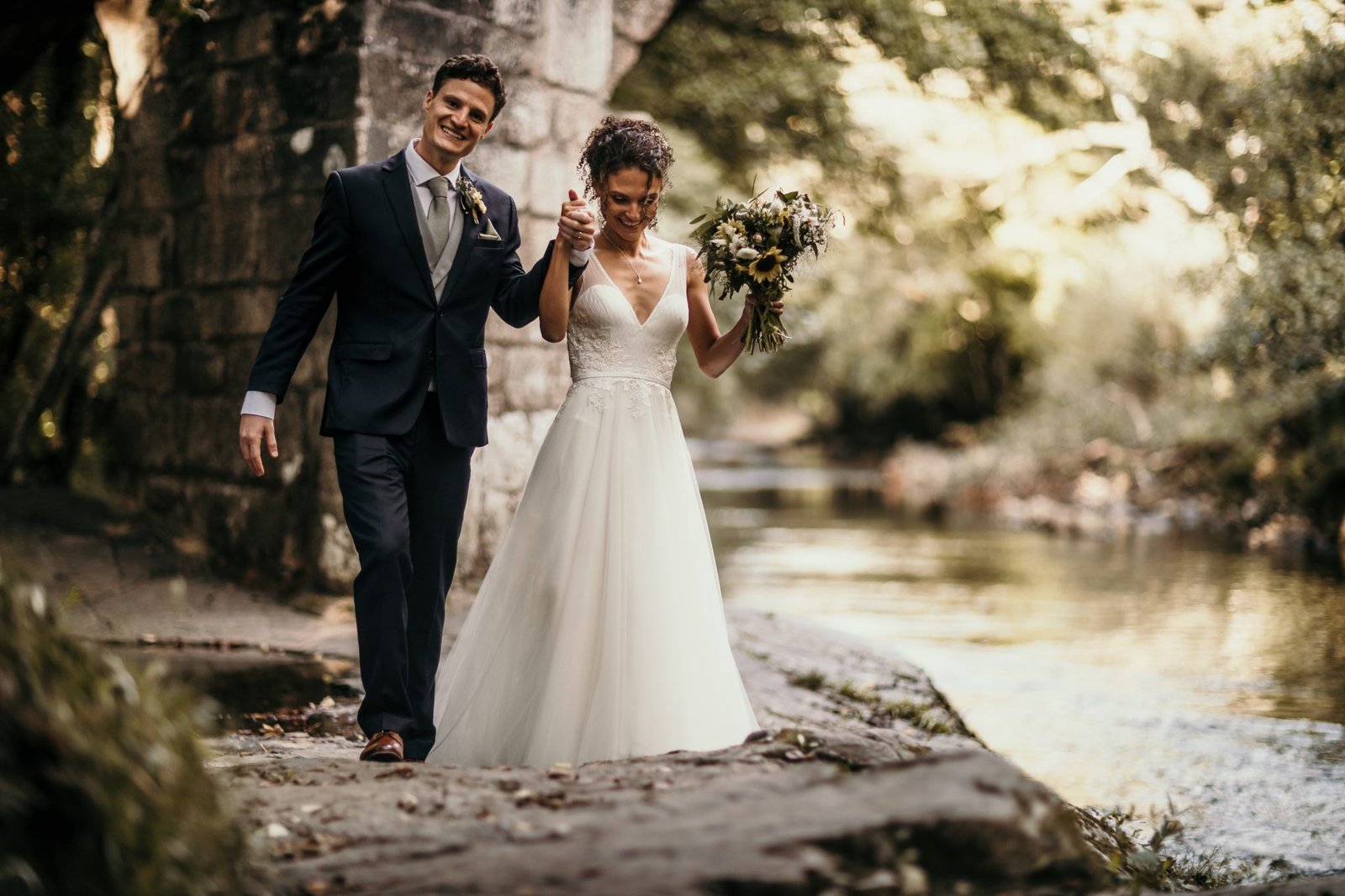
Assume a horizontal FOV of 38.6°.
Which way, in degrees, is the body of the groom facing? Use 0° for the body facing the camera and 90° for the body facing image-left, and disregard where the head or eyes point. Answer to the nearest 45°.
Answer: approximately 0°

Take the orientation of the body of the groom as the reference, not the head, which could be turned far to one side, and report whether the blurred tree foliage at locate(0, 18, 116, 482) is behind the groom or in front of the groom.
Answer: behind
